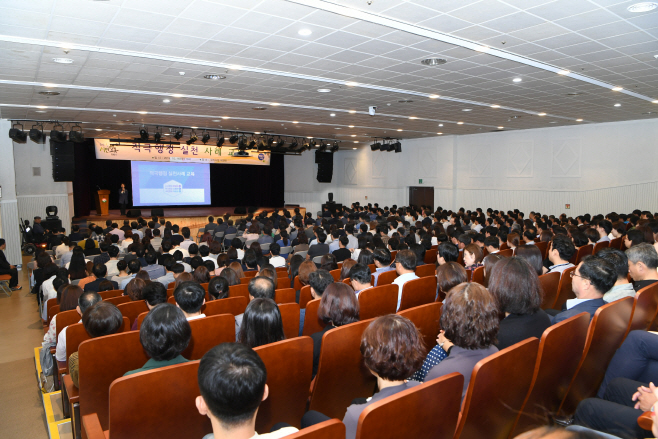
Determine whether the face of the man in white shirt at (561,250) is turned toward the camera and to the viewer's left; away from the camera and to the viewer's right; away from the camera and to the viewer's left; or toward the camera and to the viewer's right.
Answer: away from the camera and to the viewer's left

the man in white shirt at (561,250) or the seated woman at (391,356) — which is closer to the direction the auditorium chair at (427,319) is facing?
the man in white shirt

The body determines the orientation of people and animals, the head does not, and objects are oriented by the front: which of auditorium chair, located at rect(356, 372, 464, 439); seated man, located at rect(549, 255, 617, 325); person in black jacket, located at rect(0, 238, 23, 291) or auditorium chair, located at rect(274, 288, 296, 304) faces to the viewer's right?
the person in black jacket

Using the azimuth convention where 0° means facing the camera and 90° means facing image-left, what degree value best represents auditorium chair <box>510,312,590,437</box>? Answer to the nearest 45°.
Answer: approximately 135°

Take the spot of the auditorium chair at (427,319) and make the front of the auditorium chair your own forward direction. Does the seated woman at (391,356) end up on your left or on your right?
on your left

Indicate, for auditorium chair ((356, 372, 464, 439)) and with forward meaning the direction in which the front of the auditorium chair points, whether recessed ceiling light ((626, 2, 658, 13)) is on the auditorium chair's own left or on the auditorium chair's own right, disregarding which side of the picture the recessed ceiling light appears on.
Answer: on the auditorium chair's own right

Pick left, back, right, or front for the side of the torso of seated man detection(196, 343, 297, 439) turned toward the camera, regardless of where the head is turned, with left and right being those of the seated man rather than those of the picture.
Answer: back

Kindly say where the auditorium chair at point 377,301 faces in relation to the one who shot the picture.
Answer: facing away from the viewer and to the left of the viewer

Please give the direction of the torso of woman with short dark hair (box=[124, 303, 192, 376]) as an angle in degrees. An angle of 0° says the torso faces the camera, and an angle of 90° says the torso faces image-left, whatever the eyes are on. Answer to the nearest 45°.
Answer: approximately 180°

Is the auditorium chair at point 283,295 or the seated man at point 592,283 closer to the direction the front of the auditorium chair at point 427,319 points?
the auditorium chair

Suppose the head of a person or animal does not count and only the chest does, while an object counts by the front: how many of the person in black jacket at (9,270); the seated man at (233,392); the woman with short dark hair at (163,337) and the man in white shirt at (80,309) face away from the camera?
3
